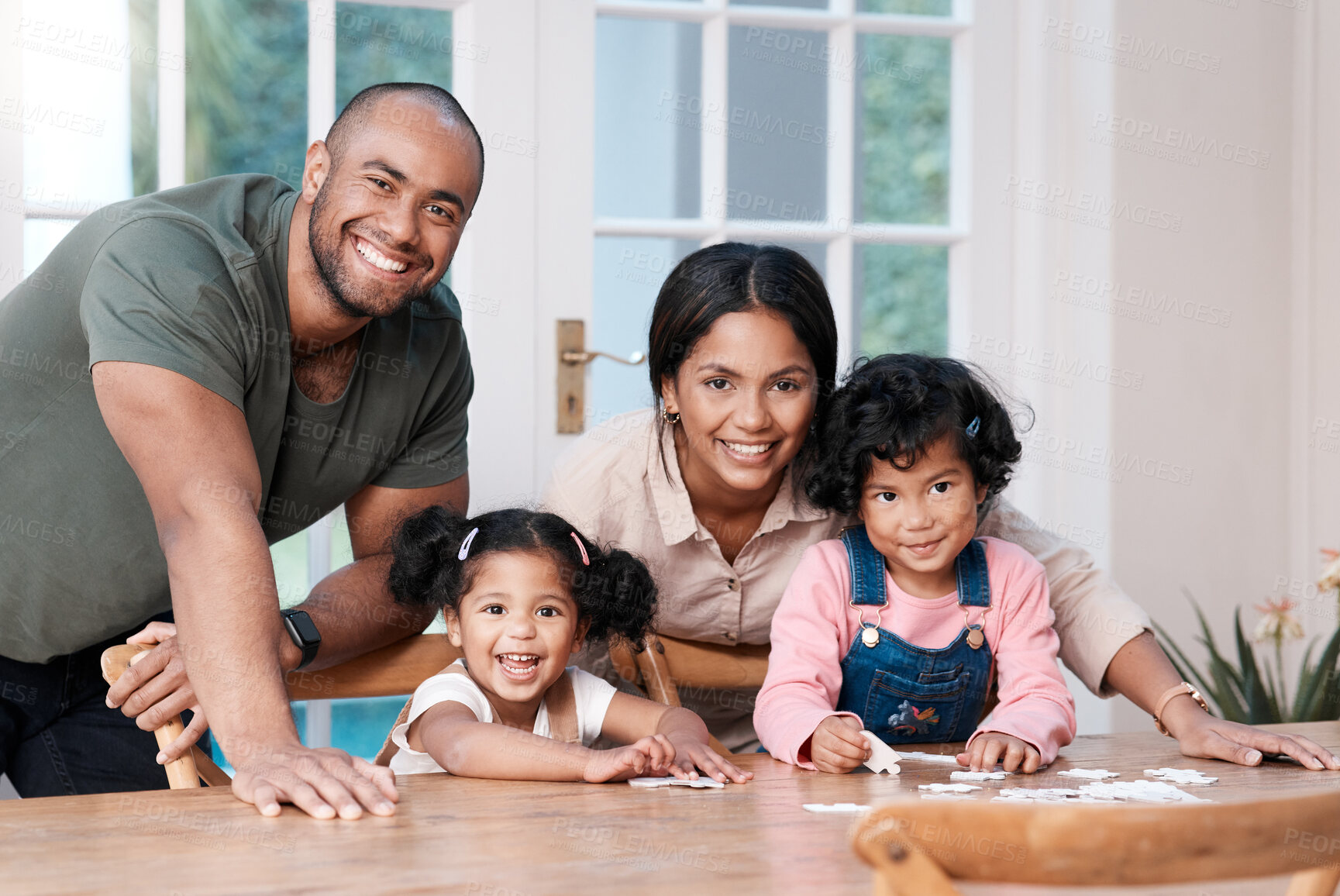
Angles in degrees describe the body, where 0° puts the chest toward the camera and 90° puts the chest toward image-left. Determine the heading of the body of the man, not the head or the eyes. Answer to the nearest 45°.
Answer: approximately 315°

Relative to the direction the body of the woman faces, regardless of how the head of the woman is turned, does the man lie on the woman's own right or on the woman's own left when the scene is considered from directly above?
on the woman's own right

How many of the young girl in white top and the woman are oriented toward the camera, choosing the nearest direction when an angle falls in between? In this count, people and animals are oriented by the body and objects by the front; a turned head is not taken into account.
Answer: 2

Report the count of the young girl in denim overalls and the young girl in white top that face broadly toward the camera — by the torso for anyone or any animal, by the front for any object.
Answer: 2
